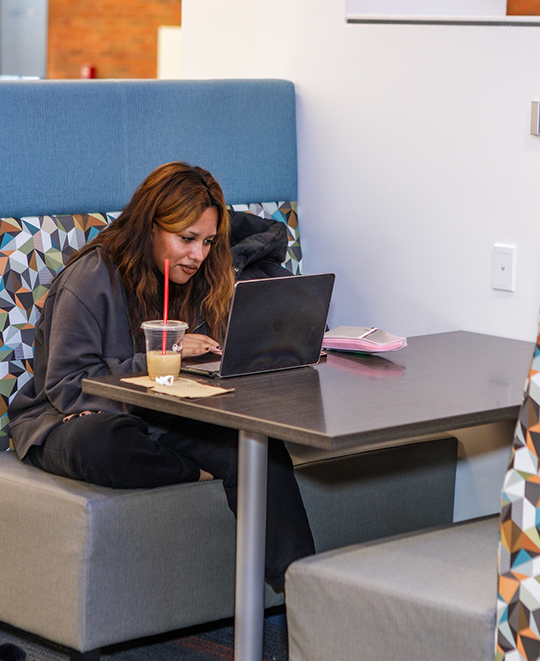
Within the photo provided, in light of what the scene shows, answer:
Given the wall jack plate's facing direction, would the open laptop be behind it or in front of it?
in front

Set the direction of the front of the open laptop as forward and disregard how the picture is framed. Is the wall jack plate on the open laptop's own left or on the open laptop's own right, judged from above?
on the open laptop's own right

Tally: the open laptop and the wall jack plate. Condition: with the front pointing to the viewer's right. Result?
0

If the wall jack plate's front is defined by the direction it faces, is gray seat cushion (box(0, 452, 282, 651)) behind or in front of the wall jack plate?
in front

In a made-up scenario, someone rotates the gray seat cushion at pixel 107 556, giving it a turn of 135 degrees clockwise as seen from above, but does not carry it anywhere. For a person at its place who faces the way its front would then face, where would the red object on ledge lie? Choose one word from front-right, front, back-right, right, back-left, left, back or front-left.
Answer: right

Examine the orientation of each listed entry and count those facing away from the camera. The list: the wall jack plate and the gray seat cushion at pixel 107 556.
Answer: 0

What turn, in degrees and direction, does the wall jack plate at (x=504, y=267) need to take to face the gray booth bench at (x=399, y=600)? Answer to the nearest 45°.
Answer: approximately 45° to its left

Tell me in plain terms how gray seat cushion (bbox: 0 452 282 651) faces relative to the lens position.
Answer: facing the viewer and to the right of the viewer

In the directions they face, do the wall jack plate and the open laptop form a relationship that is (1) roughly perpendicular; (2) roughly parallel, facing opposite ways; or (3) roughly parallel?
roughly perpendicular

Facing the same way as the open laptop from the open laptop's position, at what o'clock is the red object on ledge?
The red object on ledge is roughly at 1 o'clock from the open laptop.

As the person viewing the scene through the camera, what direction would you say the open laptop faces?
facing away from the viewer and to the left of the viewer

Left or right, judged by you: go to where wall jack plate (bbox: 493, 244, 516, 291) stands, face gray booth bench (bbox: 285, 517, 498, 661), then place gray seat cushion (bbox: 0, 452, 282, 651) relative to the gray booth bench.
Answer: right

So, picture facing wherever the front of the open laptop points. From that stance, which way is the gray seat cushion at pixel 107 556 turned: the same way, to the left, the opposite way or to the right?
the opposite way
